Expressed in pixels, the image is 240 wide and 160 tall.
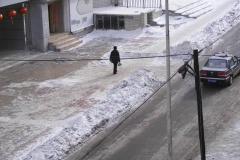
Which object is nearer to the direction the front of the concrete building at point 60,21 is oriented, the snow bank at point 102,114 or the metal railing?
the snow bank

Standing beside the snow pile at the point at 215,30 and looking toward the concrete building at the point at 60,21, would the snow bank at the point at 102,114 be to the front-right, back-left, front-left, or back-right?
front-left

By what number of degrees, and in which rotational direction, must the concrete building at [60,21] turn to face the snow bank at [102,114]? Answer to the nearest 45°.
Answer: approximately 45° to its right

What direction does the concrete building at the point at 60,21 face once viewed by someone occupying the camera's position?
facing the viewer and to the right of the viewer

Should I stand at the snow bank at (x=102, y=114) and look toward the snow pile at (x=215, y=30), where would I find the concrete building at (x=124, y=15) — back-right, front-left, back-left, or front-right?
front-left

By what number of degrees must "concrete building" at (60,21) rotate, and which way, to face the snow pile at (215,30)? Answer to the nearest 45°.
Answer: approximately 45° to its left
